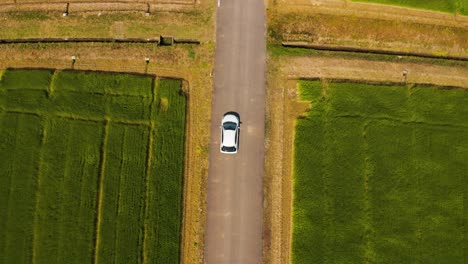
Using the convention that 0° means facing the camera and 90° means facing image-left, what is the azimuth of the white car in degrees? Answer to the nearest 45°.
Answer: approximately 180°
